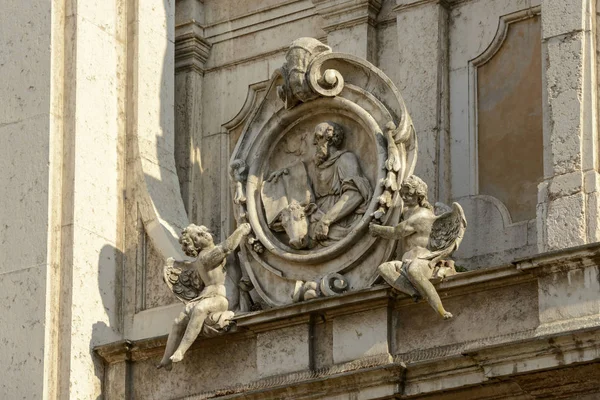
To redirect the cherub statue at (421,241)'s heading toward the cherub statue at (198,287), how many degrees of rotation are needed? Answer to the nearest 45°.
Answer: approximately 90° to its right

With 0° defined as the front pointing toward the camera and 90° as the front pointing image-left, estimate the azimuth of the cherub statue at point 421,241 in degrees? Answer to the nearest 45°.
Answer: approximately 45°
